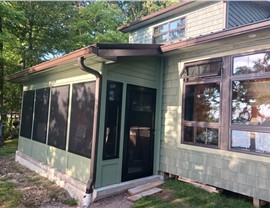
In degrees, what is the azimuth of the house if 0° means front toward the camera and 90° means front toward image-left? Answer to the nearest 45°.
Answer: approximately 45°

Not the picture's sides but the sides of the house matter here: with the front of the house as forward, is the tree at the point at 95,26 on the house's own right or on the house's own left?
on the house's own right
